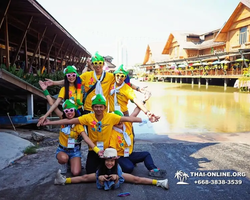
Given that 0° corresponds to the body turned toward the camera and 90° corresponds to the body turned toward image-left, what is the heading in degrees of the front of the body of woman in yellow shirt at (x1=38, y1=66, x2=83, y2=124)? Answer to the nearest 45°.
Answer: approximately 0°

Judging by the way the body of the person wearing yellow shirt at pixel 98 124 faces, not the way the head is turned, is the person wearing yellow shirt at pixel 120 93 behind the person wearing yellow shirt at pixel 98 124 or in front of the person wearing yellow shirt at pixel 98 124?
behind

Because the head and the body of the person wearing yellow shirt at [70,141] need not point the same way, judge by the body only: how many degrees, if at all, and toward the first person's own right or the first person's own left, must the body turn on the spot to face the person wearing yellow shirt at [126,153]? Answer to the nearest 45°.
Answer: approximately 90° to the first person's own left

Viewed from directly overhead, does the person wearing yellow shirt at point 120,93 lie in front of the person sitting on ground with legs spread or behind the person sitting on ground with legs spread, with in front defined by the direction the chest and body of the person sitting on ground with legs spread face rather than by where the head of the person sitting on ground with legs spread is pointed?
behind

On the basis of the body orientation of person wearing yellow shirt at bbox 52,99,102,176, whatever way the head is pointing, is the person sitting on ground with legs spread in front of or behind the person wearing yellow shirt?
in front

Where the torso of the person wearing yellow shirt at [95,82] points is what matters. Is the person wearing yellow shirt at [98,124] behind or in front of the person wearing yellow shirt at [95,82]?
in front
